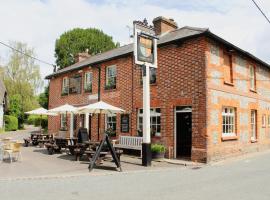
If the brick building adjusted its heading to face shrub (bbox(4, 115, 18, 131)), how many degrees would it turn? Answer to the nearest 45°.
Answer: approximately 90° to its right

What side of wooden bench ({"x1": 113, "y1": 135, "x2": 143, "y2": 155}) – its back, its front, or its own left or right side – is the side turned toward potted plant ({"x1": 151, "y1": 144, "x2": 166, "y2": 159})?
left

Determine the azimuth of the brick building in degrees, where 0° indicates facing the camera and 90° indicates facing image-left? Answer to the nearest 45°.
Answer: approximately 45°

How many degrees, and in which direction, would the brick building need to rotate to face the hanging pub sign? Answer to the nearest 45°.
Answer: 0° — it already faces it

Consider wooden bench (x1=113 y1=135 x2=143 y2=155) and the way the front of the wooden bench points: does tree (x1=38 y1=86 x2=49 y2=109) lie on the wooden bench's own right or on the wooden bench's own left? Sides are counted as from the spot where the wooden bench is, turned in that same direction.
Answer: on the wooden bench's own right

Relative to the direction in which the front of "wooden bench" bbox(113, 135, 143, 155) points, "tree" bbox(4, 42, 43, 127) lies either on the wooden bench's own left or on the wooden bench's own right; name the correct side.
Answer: on the wooden bench's own right

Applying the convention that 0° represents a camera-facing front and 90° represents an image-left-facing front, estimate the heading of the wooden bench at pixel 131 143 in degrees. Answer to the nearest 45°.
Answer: approximately 45°
